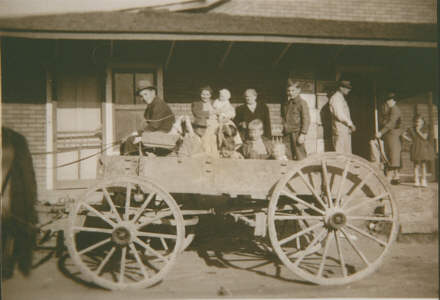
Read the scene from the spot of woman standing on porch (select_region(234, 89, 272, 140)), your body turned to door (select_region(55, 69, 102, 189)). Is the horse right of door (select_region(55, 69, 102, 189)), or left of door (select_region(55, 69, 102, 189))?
left

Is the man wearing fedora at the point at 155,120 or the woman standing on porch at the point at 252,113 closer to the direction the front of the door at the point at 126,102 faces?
the man wearing fedora

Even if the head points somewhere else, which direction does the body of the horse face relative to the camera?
to the viewer's left

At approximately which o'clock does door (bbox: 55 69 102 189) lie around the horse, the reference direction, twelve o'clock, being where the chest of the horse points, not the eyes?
The door is roughly at 4 o'clock from the horse.

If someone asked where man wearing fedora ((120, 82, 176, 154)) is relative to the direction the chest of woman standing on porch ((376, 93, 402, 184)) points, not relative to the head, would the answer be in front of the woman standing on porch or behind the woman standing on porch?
in front

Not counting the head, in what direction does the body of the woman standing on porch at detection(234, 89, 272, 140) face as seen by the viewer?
toward the camera

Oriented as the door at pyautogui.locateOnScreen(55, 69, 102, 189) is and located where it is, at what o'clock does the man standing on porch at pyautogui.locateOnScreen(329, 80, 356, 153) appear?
The man standing on porch is roughly at 10 o'clock from the door.

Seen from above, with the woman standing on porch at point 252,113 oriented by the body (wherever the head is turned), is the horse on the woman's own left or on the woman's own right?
on the woman's own right

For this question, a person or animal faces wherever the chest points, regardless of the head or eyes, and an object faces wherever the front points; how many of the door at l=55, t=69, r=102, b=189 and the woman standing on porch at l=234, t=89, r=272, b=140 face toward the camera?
2

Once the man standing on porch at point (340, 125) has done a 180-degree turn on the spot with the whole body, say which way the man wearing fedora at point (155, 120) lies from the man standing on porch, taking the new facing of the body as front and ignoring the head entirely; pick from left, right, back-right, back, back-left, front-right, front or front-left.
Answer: front-left

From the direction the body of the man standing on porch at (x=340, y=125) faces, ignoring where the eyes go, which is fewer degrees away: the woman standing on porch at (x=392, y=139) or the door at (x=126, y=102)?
the woman standing on porch
